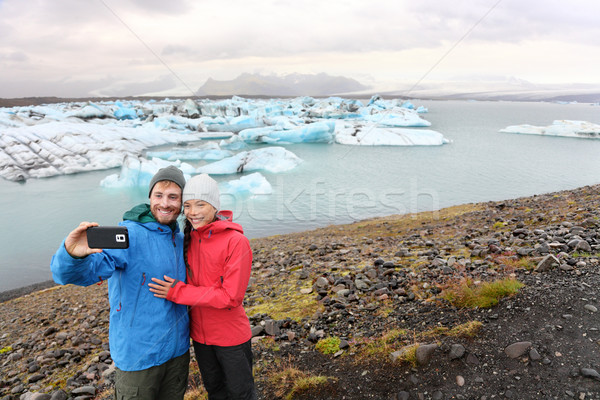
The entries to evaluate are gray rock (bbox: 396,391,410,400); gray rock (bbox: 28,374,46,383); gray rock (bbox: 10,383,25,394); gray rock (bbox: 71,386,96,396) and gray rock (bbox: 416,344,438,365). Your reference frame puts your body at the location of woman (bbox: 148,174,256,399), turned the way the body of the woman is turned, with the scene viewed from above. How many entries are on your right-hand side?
3

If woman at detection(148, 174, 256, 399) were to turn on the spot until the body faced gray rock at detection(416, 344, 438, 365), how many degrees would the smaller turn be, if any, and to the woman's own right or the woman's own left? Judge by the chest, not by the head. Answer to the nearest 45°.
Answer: approximately 135° to the woman's own left

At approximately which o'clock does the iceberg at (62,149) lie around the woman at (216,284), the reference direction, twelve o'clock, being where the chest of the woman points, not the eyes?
The iceberg is roughly at 4 o'clock from the woman.

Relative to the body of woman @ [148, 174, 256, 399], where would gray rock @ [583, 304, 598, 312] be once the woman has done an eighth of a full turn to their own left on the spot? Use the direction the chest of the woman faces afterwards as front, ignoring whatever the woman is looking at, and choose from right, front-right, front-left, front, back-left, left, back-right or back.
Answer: left

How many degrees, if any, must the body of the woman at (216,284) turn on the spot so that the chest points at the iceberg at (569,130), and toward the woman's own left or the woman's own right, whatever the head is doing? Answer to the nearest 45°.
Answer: approximately 180°

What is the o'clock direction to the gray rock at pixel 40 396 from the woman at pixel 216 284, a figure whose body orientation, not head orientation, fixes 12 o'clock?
The gray rock is roughly at 3 o'clock from the woman.

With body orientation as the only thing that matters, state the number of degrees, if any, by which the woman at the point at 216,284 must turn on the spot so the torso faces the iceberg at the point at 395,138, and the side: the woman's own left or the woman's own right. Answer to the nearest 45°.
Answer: approximately 180°

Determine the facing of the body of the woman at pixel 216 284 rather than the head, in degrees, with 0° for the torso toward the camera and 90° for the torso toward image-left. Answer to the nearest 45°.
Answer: approximately 45°

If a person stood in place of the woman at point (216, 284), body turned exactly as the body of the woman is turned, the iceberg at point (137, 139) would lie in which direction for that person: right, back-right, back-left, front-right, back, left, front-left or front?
back-right

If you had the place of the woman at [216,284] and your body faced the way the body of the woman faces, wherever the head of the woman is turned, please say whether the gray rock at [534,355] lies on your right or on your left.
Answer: on your left

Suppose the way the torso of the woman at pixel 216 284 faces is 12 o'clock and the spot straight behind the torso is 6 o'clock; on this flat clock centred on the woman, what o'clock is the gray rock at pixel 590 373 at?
The gray rock is roughly at 8 o'clock from the woman.

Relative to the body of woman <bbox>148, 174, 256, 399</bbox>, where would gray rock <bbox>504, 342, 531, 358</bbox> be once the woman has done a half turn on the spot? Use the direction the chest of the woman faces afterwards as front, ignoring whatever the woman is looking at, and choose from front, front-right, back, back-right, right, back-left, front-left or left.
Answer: front-right
